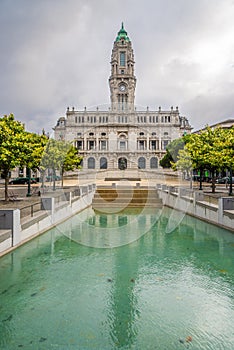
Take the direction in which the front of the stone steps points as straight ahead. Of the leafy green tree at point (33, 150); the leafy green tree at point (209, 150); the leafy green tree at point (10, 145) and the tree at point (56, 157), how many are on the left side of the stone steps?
1

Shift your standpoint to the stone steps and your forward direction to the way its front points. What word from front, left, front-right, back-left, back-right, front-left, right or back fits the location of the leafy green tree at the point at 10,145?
front-right

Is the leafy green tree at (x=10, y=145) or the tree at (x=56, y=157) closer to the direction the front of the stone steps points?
the leafy green tree

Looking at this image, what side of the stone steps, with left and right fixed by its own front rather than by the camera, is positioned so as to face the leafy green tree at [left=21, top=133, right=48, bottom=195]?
right

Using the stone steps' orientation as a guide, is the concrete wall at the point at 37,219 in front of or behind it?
in front

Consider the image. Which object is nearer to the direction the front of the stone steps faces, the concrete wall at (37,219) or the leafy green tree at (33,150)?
the concrete wall

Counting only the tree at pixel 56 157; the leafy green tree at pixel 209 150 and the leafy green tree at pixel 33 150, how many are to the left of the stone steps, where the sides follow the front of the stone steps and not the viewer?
1

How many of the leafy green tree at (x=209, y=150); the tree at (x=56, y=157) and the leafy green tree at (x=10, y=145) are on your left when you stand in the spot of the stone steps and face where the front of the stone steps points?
1

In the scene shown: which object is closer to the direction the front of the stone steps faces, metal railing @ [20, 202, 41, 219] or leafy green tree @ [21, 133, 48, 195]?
the metal railing

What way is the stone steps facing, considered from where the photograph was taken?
facing the viewer

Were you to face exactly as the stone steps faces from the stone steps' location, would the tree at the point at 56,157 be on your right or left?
on your right

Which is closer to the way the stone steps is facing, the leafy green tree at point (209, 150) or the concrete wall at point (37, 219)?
the concrete wall

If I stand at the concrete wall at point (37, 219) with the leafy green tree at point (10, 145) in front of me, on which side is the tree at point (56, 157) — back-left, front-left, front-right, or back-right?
front-right

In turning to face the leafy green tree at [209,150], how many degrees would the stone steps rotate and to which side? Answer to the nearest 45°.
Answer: approximately 90° to its left
